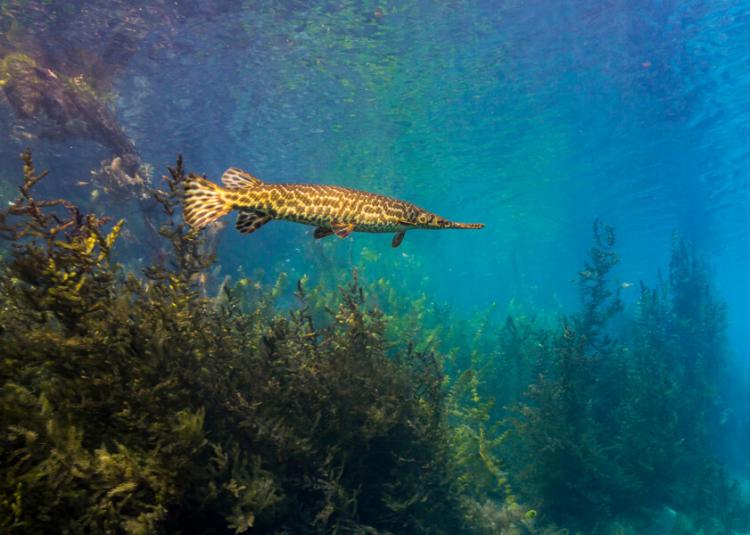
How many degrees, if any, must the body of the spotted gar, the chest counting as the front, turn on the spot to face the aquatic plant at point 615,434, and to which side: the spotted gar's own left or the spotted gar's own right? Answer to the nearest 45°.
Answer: approximately 45° to the spotted gar's own left

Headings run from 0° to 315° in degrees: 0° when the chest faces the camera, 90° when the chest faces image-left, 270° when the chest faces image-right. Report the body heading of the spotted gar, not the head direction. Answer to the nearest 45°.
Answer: approximately 270°
